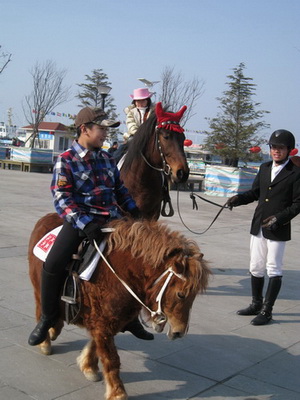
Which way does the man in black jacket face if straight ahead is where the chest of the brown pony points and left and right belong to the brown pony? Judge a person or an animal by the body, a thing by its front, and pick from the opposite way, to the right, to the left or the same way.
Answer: to the right

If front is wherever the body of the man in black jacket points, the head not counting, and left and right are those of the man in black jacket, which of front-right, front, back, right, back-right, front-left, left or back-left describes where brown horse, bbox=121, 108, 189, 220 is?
front-right

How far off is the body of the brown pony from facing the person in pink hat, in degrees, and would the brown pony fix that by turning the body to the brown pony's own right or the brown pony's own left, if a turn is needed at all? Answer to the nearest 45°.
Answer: approximately 135° to the brown pony's own left

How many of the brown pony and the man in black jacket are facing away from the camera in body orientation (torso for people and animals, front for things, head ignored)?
0

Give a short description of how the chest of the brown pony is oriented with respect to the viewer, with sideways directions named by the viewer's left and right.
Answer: facing the viewer and to the right of the viewer

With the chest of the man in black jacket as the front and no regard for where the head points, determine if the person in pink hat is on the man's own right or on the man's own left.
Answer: on the man's own right

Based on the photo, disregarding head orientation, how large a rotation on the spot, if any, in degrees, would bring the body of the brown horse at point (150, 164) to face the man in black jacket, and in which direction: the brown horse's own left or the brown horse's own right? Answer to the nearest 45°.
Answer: approximately 45° to the brown horse's own left

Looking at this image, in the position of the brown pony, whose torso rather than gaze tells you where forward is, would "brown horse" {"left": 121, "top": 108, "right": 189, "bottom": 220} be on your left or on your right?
on your left

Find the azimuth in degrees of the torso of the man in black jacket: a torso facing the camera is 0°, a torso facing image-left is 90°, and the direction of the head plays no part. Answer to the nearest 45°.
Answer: approximately 45°

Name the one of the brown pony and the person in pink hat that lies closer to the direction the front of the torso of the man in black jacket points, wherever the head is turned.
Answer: the brown pony

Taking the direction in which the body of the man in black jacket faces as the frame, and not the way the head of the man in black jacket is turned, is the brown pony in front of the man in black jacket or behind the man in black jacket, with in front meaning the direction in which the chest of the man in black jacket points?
in front

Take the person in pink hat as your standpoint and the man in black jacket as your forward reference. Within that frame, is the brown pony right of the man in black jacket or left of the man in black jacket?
right
